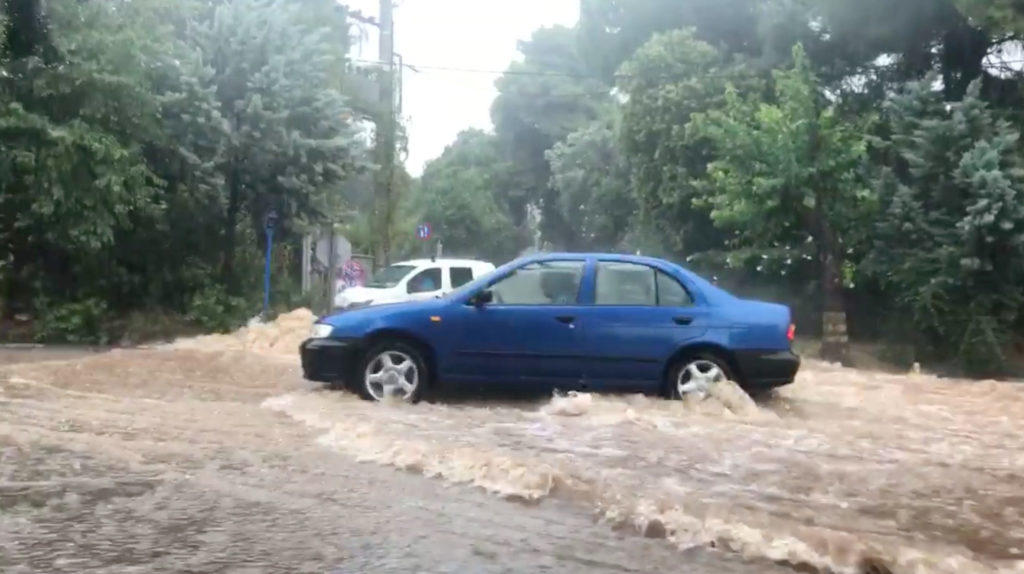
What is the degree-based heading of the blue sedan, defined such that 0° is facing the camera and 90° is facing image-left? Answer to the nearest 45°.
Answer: approximately 90°
